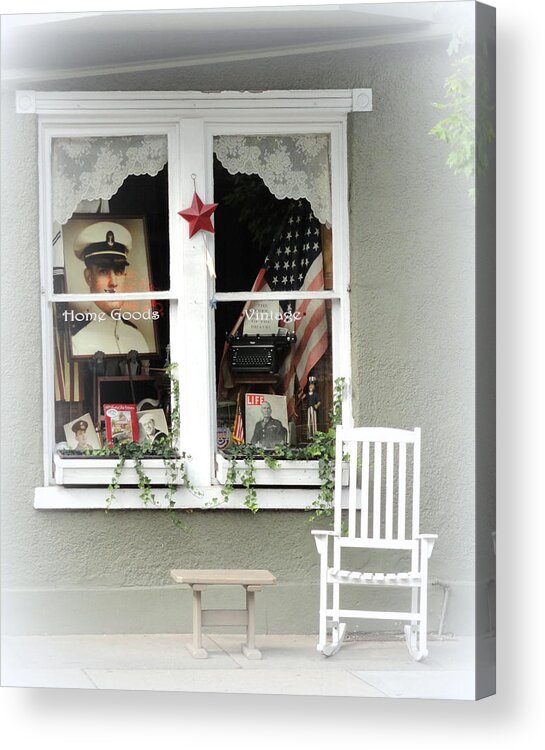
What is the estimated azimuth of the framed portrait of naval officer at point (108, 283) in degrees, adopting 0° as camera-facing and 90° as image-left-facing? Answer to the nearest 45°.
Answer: approximately 0°

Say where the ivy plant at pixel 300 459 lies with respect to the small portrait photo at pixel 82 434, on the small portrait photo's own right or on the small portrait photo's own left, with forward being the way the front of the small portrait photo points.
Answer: on the small portrait photo's own left
